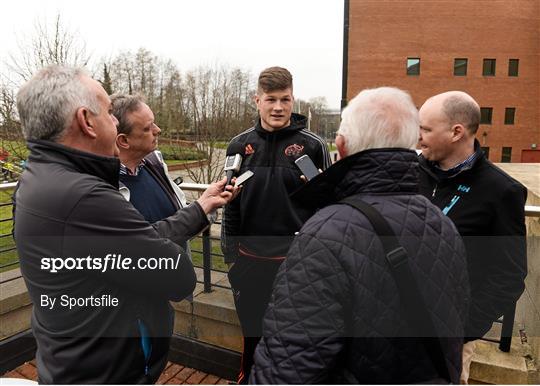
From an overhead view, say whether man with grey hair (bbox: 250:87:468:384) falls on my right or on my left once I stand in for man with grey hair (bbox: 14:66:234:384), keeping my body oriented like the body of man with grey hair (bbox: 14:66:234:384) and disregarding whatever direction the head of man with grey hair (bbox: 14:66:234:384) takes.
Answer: on my right

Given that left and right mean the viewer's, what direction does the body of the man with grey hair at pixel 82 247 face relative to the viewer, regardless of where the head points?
facing away from the viewer and to the right of the viewer

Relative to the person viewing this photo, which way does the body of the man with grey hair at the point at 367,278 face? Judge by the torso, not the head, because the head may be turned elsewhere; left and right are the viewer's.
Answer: facing away from the viewer and to the left of the viewer

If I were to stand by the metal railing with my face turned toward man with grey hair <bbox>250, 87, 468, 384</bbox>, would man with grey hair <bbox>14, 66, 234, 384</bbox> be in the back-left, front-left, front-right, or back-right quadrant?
front-right

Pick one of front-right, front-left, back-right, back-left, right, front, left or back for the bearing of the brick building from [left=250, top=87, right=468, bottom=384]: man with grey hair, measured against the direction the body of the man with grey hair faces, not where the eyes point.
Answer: front-right

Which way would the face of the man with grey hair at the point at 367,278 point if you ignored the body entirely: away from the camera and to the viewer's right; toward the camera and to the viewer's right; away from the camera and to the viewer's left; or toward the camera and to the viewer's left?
away from the camera and to the viewer's left

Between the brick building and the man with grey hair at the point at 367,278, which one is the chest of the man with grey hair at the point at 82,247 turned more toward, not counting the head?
the brick building

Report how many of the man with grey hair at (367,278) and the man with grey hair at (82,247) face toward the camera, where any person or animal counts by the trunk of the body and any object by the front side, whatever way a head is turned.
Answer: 0

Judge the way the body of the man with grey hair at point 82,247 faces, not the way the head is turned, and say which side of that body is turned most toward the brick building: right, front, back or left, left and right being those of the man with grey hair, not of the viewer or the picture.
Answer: front

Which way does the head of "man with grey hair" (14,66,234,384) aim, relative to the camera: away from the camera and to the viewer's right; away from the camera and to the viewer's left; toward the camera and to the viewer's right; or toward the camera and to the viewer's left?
away from the camera and to the viewer's right

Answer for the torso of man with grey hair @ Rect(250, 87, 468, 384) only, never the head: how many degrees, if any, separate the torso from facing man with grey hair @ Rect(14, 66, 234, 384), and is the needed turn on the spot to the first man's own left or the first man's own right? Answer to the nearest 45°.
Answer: approximately 45° to the first man's own left
